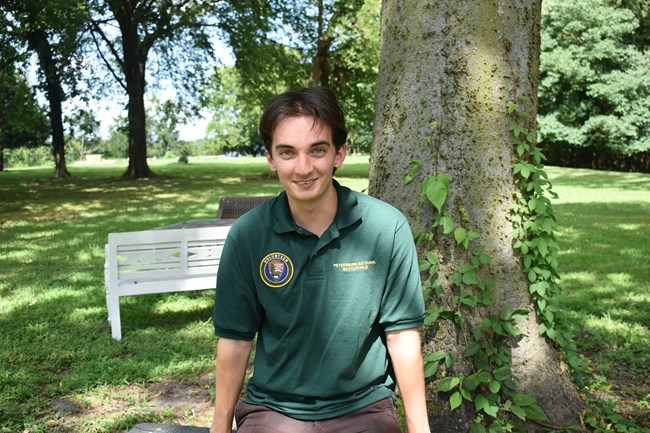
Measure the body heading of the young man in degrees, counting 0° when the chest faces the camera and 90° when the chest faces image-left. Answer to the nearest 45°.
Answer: approximately 0°

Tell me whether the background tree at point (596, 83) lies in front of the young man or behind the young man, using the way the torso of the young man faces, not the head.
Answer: behind

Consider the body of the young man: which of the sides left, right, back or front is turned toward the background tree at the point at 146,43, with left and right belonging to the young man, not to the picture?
back

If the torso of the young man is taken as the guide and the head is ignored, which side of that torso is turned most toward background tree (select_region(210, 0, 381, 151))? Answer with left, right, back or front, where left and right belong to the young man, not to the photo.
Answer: back

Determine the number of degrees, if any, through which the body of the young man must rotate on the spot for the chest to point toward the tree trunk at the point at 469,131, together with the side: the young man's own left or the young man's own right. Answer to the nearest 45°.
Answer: approximately 135° to the young man's own left

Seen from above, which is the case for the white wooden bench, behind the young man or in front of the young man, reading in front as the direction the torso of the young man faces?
behind

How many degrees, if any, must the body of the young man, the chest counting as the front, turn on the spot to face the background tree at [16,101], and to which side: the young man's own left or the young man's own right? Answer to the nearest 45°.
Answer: approximately 135° to the young man's own right

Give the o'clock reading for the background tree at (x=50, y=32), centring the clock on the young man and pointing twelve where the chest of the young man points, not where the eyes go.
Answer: The background tree is roughly at 5 o'clock from the young man.
